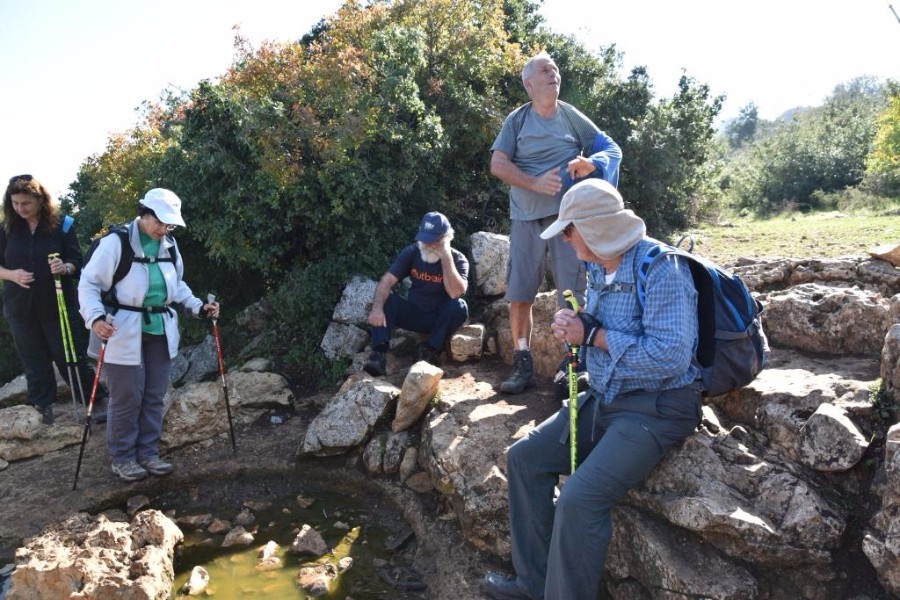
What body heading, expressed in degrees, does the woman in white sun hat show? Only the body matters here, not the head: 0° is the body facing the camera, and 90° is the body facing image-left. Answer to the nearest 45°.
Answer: approximately 315°

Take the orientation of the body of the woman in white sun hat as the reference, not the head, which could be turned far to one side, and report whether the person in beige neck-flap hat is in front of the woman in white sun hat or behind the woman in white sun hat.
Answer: in front

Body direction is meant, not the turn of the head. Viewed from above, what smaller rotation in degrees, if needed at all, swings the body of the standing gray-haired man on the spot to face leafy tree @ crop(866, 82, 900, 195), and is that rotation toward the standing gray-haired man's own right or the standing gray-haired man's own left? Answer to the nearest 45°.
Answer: approximately 135° to the standing gray-haired man's own left

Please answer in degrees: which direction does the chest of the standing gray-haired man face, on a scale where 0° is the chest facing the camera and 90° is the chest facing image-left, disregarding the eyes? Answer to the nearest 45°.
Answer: approximately 0°

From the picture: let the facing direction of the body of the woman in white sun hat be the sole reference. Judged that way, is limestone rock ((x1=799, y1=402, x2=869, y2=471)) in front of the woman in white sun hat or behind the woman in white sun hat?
in front

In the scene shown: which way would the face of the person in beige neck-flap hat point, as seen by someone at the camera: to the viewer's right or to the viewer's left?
to the viewer's left

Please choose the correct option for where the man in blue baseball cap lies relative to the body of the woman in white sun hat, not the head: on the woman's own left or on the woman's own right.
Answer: on the woman's own left

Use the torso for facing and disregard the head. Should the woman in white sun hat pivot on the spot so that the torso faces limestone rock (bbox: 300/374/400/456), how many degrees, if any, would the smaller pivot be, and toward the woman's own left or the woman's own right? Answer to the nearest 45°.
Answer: approximately 45° to the woman's own left

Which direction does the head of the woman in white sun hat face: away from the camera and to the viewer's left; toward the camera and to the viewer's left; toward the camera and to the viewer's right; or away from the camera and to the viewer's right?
toward the camera and to the viewer's right

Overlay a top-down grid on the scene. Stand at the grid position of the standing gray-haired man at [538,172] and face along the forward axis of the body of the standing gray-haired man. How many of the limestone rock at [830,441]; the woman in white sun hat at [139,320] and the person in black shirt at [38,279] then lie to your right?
2

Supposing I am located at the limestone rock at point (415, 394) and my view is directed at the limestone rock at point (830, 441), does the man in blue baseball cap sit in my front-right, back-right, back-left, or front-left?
back-left
